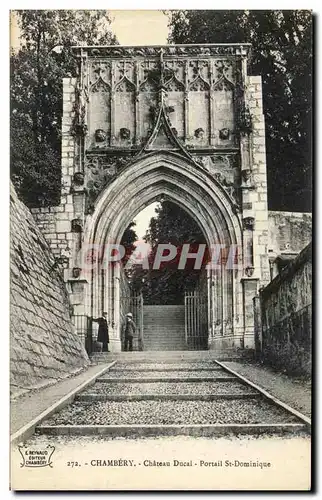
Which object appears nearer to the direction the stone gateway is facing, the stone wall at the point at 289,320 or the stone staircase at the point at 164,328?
the stone wall

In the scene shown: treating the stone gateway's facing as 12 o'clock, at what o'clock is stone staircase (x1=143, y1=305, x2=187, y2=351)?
The stone staircase is roughly at 6 o'clock from the stone gateway.

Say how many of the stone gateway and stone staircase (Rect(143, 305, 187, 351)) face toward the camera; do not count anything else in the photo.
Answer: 2

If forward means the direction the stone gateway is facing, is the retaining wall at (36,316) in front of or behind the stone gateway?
in front

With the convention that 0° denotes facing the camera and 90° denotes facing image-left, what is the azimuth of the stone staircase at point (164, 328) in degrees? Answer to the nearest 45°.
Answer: approximately 0°

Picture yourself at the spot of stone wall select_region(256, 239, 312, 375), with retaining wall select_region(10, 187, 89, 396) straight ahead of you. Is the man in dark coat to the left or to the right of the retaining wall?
right

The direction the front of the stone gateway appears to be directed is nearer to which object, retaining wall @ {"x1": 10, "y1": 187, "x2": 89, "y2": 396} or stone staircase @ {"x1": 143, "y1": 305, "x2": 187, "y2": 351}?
the retaining wall
